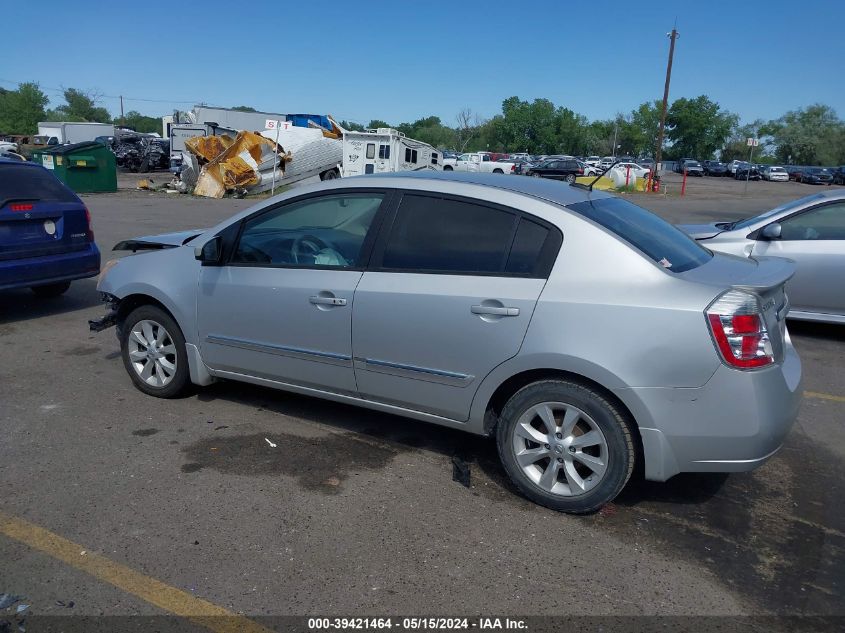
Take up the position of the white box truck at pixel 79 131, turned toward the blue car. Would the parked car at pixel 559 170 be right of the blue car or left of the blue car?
left

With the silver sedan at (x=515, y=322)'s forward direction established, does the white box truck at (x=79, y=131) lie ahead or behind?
ahead

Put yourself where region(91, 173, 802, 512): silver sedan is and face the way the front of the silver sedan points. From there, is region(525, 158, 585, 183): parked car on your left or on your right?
on your right

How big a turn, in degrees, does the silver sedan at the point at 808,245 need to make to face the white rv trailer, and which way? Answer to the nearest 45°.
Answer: approximately 45° to its right

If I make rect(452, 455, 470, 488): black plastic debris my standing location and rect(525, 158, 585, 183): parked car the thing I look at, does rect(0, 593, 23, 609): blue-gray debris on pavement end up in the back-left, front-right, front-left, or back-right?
back-left

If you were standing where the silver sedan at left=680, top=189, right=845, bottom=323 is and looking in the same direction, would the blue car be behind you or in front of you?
in front

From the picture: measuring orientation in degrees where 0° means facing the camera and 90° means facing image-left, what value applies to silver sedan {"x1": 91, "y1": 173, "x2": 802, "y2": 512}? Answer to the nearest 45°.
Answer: approximately 135°

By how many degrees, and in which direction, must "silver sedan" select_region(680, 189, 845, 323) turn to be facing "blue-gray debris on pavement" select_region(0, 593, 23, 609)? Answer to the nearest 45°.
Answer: approximately 45° to its left

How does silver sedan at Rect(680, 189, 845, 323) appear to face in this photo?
to the viewer's left
